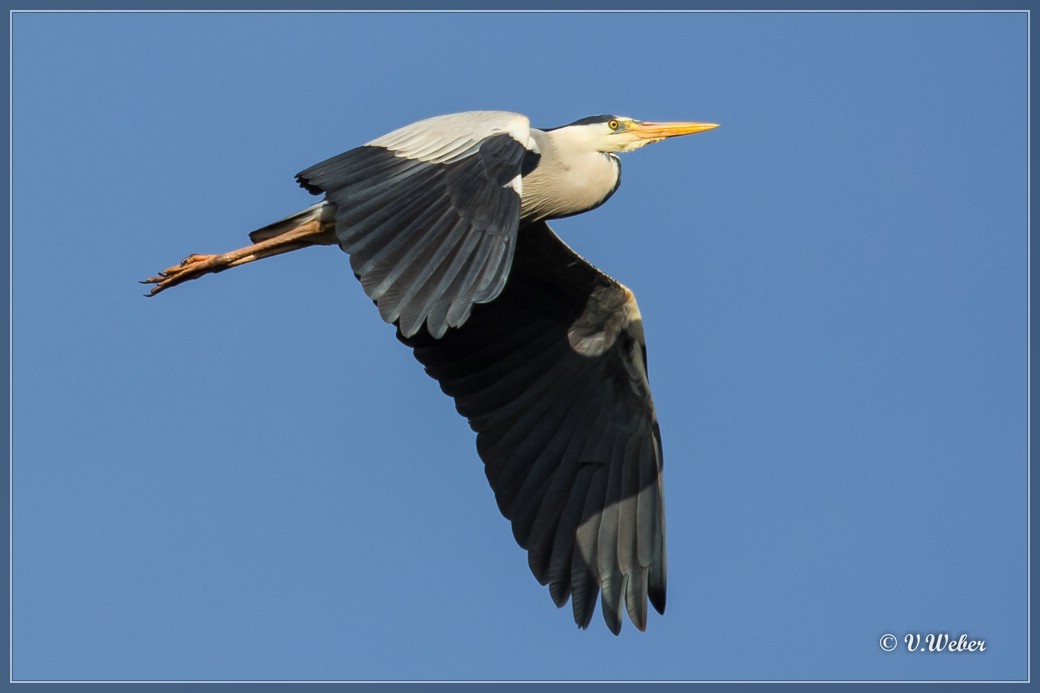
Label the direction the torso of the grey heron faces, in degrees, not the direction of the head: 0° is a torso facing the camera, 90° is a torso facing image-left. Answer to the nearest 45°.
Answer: approximately 270°
